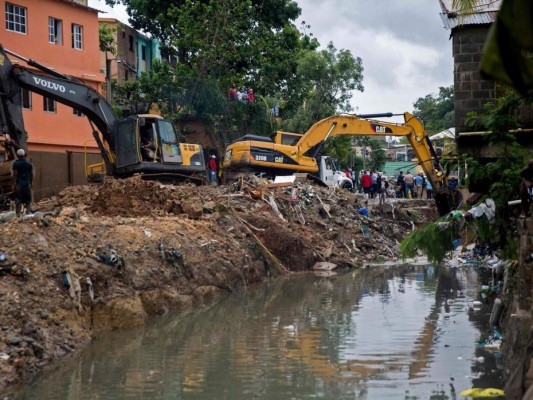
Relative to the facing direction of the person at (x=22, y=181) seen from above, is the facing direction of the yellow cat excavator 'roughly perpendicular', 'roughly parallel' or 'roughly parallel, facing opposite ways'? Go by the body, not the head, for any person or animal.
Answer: roughly perpendicular

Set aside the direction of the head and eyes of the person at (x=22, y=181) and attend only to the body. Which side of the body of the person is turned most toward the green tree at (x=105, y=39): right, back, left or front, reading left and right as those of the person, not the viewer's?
front

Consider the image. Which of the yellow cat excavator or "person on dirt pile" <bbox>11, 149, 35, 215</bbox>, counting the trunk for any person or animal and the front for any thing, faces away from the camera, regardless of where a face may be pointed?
the person on dirt pile

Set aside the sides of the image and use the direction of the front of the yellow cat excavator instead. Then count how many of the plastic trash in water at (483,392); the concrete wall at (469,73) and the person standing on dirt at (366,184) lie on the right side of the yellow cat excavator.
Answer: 2

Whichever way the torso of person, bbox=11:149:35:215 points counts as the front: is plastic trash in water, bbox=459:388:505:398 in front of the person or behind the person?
behind

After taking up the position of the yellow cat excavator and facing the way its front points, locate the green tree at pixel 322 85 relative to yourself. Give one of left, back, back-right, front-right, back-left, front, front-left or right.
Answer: left

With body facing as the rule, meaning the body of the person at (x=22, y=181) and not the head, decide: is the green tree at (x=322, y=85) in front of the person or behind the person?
in front

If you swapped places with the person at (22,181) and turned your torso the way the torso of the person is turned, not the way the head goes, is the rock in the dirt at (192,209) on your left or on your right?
on your right

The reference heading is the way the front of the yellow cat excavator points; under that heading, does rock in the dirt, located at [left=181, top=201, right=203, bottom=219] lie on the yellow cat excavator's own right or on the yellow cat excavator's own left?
on the yellow cat excavator's own right

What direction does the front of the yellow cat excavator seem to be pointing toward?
to the viewer's right

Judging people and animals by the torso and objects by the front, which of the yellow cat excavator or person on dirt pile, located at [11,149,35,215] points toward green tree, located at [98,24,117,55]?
the person on dirt pile

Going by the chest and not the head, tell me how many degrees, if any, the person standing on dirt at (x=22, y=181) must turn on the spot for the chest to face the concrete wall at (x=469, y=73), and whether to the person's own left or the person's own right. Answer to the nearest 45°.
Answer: approximately 90° to the person's own right

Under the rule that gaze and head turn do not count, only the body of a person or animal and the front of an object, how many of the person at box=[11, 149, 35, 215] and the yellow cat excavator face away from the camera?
1

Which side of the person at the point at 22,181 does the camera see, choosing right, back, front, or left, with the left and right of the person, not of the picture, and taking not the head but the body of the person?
back

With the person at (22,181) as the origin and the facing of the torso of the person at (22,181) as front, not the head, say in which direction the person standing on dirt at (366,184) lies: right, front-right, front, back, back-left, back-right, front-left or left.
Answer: front-right
